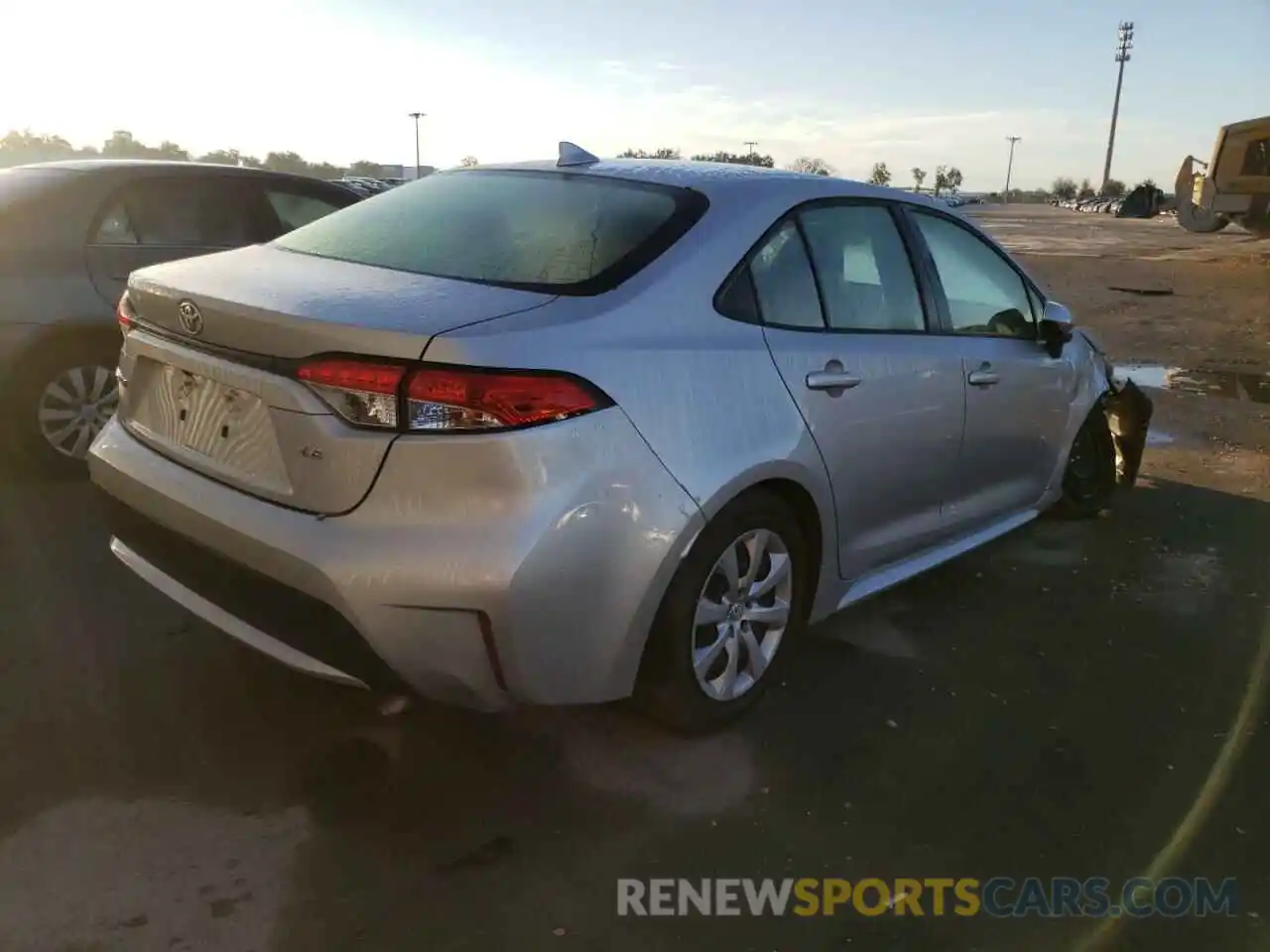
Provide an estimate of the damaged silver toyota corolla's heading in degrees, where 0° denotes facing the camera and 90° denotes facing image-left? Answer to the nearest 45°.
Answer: approximately 225°

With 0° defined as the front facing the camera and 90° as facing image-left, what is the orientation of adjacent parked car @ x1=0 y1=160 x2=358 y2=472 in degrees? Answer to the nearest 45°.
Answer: approximately 270°

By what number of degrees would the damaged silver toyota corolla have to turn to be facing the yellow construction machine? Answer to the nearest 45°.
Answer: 0° — it already faces it

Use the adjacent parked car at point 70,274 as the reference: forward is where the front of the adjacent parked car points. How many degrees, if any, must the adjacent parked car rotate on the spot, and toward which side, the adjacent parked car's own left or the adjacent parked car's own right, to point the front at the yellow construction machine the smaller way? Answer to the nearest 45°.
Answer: approximately 45° to the adjacent parked car's own left
